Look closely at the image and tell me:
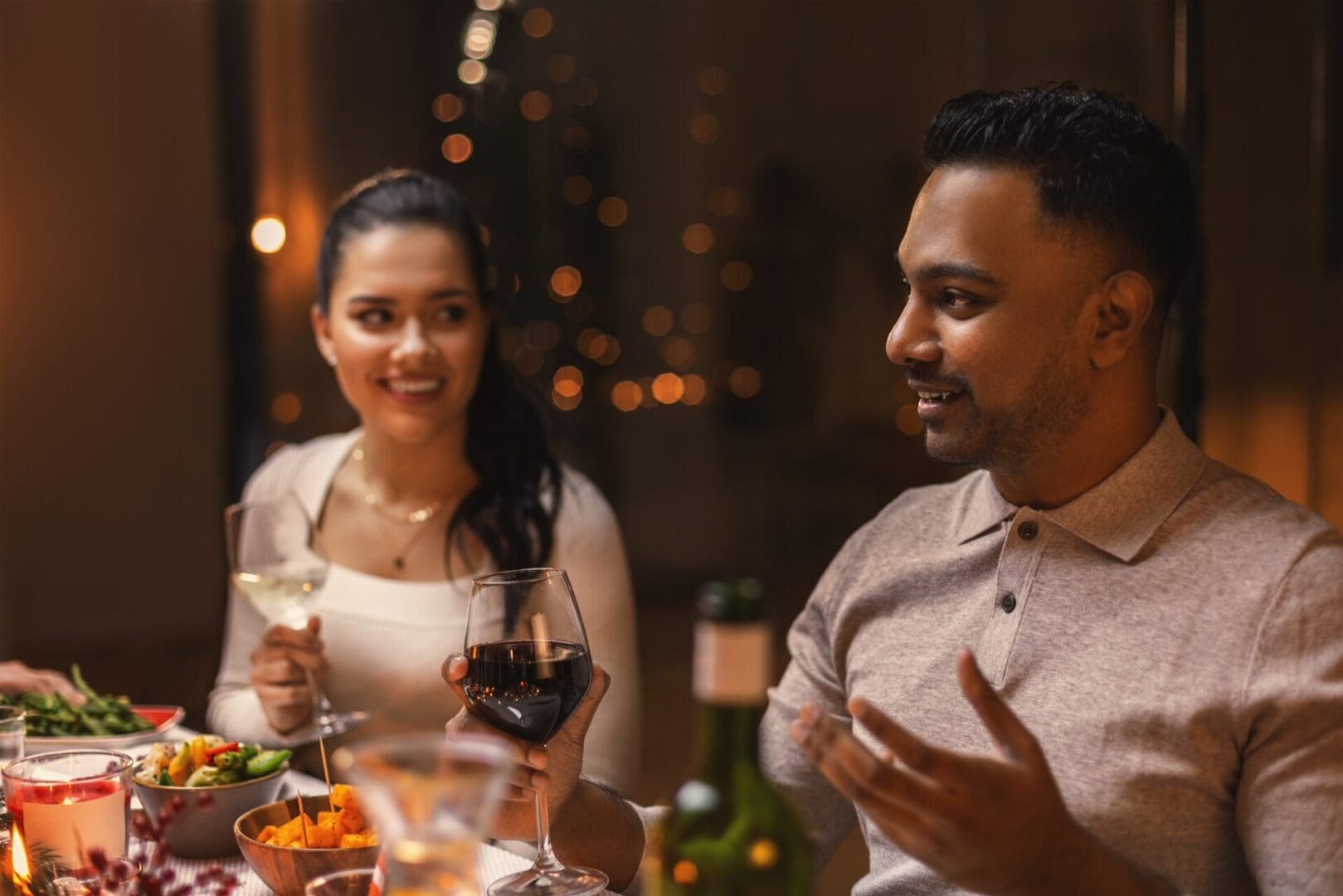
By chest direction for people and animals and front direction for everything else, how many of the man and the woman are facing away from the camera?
0

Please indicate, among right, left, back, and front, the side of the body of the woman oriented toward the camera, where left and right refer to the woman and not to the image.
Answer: front

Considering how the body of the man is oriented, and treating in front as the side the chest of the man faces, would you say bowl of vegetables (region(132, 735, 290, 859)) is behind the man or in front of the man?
in front

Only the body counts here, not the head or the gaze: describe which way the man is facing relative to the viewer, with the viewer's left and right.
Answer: facing the viewer and to the left of the viewer

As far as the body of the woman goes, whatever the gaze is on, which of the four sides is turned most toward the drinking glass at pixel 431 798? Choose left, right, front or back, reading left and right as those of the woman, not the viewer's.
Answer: front

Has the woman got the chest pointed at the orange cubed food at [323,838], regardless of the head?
yes

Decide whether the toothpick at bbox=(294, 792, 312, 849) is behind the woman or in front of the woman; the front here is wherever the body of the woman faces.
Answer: in front

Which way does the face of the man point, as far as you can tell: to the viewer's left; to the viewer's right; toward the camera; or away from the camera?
to the viewer's left

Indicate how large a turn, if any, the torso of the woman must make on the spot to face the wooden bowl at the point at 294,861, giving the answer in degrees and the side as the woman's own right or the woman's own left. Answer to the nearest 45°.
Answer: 0° — they already face it

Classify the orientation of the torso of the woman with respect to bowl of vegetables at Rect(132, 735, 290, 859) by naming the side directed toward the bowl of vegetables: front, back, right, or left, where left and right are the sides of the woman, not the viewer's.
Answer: front
